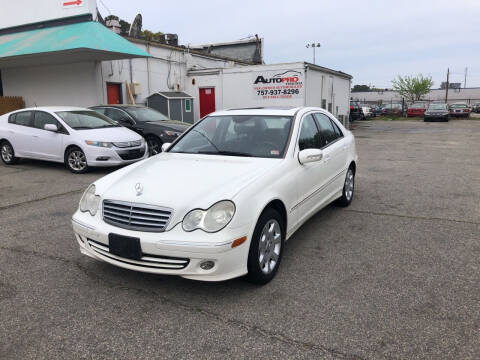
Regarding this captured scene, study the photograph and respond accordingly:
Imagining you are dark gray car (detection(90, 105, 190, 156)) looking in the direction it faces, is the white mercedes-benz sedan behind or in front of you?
in front

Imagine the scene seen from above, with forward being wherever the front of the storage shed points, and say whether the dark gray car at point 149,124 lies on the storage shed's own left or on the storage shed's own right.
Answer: on the storage shed's own right

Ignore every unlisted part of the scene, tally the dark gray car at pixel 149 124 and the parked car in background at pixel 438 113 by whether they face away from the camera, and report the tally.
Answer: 0

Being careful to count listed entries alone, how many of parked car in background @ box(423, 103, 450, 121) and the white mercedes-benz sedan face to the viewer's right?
0

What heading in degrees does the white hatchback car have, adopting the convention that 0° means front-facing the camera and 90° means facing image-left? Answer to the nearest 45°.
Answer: approximately 315°

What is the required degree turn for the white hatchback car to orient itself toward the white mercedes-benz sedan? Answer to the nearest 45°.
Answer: approximately 45° to its right

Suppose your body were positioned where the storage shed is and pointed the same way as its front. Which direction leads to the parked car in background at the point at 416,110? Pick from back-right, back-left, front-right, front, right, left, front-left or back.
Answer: left

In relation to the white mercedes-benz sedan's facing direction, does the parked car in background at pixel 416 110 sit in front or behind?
behind

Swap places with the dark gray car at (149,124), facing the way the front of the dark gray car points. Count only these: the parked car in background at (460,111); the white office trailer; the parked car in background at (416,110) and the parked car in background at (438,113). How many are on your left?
4

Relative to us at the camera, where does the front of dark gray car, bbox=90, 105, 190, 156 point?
facing the viewer and to the right of the viewer

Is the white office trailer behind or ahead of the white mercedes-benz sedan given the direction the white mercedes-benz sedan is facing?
behind

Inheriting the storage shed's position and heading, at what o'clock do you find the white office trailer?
The white office trailer is roughly at 10 o'clock from the storage shed.

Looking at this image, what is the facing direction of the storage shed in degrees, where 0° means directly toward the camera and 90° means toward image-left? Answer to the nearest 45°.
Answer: approximately 315°

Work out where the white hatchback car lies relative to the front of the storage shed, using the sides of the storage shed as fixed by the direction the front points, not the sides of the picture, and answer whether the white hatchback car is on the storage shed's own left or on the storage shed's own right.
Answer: on the storage shed's own right
